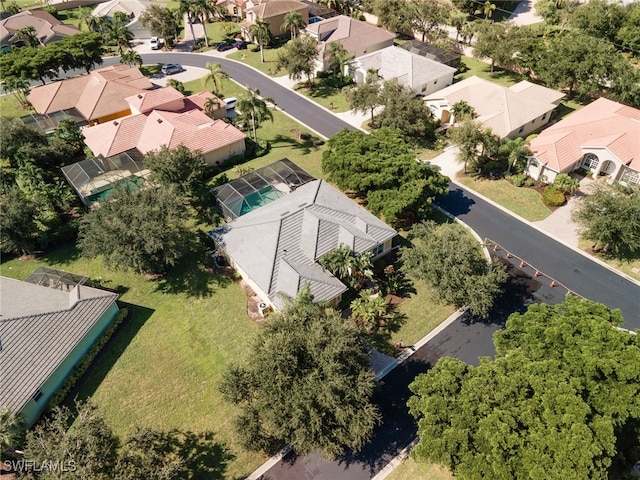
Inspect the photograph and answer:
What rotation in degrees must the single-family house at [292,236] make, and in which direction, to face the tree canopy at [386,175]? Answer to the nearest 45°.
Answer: approximately 90° to its left

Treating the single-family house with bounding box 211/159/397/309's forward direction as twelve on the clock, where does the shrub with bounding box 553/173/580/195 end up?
The shrub is roughly at 10 o'clock from the single-family house.

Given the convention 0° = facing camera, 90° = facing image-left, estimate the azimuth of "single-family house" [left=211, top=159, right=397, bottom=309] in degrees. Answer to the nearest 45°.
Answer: approximately 315°

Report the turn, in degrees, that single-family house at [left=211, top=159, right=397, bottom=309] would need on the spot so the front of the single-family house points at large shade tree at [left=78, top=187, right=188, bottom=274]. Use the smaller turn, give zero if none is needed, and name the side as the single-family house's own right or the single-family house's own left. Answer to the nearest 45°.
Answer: approximately 135° to the single-family house's own right

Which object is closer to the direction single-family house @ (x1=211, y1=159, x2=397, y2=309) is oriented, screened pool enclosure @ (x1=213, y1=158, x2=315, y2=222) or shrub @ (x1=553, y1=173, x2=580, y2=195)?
the shrub

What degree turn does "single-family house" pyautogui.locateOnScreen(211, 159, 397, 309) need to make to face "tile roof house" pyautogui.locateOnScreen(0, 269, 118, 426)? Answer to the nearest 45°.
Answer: approximately 90° to its right

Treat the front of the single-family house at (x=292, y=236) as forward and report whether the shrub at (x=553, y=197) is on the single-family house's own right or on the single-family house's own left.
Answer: on the single-family house's own left

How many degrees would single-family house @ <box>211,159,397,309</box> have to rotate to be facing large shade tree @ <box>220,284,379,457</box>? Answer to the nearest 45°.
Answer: approximately 45° to its right

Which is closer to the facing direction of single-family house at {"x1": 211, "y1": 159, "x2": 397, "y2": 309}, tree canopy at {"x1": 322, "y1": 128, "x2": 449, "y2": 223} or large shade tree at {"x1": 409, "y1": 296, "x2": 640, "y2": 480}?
the large shade tree

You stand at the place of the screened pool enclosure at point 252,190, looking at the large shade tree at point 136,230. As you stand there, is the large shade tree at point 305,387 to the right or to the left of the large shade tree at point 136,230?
left

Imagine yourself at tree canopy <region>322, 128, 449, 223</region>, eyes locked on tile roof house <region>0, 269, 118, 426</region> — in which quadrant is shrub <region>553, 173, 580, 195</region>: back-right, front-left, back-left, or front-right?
back-left
